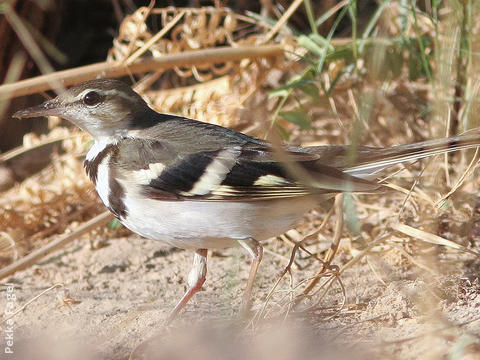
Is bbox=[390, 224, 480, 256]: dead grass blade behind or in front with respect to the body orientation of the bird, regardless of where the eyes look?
behind

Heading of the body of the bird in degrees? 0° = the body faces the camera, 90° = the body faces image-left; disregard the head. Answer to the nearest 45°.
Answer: approximately 90°

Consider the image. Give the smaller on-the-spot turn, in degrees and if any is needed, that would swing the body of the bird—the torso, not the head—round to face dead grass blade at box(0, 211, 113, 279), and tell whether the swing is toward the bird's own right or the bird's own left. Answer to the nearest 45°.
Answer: approximately 45° to the bird's own right

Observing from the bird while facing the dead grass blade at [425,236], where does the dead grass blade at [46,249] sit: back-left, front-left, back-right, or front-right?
back-left
